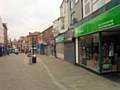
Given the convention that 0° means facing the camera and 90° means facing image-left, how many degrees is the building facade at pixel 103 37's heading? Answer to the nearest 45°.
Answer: approximately 45°
